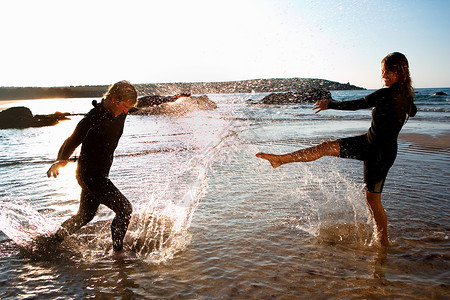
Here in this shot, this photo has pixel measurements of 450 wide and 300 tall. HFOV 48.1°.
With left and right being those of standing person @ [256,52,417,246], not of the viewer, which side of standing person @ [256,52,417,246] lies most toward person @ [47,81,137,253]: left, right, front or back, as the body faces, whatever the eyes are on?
front

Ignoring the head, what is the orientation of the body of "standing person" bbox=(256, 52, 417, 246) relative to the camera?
to the viewer's left

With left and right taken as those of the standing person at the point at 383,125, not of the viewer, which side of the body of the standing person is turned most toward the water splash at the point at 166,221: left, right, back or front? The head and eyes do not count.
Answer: front

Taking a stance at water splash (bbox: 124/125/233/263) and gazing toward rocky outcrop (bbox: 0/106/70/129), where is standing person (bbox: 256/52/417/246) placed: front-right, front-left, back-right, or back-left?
back-right

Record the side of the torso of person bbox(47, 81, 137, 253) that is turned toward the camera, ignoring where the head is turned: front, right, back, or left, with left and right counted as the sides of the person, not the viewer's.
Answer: right

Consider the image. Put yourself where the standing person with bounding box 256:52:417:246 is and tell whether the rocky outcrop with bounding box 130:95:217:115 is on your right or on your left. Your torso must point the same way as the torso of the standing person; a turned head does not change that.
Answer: on your right
